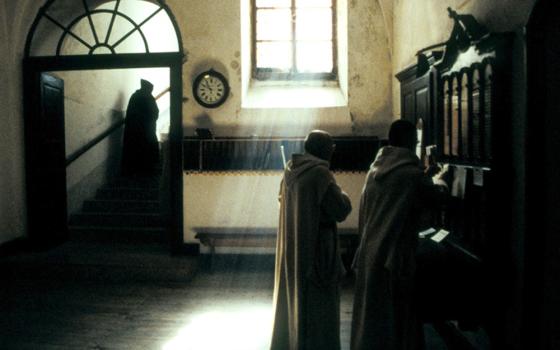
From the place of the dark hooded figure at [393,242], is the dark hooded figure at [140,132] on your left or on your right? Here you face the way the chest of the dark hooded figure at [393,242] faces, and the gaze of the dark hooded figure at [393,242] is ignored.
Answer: on your left

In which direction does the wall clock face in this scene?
toward the camera

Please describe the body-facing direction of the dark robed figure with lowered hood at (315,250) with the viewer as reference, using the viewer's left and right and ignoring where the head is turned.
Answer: facing away from the viewer and to the right of the viewer

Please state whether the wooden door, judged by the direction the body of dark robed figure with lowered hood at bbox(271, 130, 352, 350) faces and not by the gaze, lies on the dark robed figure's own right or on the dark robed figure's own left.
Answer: on the dark robed figure's own left

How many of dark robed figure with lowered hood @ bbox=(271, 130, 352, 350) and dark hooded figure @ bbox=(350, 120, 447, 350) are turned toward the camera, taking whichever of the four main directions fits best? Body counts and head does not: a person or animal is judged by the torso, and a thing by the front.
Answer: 0

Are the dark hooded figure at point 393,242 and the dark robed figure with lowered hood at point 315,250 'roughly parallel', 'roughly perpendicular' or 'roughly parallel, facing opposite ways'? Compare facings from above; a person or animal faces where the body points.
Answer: roughly parallel

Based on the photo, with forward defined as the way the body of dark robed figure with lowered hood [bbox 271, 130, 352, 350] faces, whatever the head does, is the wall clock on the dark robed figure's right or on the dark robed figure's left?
on the dark robed figure's left

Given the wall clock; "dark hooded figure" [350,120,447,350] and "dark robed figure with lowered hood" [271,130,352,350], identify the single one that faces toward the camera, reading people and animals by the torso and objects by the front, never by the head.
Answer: the wall clock

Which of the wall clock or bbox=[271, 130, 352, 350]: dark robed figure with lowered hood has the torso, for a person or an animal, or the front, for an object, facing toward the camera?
the wall clock

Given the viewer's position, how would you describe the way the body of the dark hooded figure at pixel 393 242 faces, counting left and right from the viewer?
facing away from the viewer and to the right of the viewer

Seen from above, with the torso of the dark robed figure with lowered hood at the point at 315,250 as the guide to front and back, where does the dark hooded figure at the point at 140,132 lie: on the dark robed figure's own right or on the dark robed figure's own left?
on the dark robed figure's own left

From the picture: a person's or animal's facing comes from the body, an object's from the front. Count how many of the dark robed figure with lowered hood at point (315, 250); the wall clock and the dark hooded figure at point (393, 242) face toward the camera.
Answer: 1

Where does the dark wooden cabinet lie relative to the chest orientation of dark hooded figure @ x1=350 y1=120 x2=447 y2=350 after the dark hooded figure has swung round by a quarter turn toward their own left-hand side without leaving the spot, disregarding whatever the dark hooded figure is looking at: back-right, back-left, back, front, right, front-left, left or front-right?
front-right

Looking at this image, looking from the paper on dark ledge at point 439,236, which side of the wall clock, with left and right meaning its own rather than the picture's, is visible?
front
